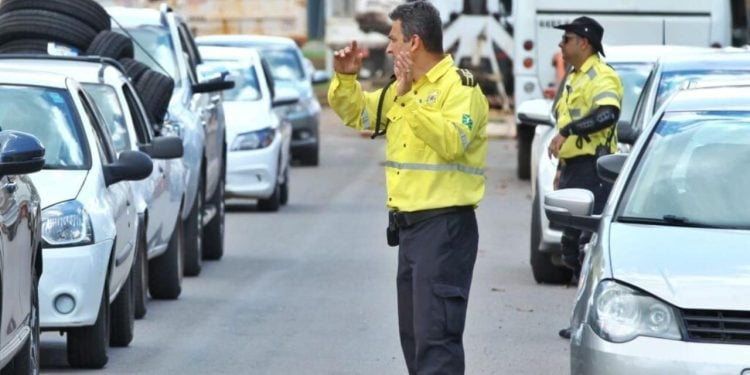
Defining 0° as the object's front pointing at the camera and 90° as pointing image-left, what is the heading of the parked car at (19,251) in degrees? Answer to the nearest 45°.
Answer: approximately 45°

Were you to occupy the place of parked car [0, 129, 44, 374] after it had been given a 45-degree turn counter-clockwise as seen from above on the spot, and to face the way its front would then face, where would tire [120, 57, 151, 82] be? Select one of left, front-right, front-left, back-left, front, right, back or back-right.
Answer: back

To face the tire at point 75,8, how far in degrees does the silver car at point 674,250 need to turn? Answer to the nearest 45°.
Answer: approximately 135° to its right

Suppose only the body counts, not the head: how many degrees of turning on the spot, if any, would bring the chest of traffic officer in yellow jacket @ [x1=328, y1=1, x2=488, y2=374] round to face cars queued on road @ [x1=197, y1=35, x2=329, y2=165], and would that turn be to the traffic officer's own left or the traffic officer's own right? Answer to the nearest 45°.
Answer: approximately 135° to the traffic officer's own right

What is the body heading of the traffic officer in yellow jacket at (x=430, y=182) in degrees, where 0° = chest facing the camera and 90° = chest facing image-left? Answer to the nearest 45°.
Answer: approximately 45°

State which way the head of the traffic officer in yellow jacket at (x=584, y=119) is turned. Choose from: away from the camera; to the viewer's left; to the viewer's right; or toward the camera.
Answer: to the viewer's left

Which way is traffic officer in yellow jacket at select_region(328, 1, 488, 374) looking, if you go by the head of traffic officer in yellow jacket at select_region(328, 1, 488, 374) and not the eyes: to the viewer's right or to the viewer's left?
to the viewer's left

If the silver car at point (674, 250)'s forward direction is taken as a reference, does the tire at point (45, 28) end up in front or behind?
behind

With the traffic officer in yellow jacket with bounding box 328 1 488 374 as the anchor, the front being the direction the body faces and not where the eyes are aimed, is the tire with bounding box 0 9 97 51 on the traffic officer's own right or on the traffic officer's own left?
on the traffic officer's own right

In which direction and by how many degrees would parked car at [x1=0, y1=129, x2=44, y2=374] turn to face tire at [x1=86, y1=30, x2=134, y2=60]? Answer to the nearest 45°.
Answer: approximately 135° to its right
